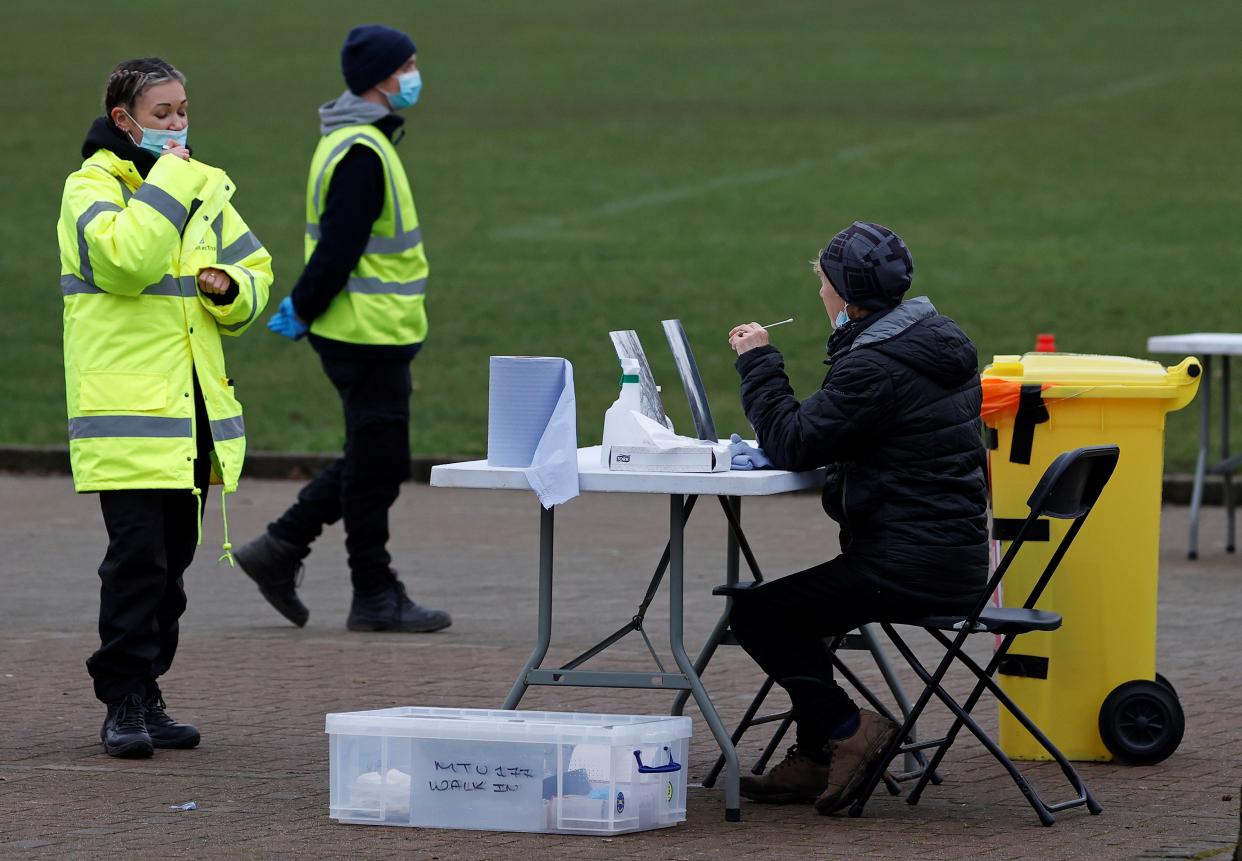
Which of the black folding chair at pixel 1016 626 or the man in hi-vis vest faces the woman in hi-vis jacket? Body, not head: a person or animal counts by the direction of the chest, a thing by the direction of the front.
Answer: the black folding chair

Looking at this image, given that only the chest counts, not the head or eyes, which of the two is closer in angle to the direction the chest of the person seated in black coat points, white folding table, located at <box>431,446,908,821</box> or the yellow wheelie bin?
the white folding table

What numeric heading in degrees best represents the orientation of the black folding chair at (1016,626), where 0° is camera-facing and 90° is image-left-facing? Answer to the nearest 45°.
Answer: approximately 90°

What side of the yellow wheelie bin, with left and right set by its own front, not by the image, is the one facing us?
left

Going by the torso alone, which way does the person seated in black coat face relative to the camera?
to the viewer's left

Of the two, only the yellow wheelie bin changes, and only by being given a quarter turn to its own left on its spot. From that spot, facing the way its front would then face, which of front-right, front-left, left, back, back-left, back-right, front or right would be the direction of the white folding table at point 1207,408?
back

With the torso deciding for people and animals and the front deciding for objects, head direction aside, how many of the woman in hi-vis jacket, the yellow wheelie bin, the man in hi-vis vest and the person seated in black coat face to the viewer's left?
2

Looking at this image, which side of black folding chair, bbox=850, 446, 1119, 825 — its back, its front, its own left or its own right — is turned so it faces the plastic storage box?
front

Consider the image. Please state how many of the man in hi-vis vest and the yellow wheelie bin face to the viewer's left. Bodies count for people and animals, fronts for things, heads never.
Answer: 1

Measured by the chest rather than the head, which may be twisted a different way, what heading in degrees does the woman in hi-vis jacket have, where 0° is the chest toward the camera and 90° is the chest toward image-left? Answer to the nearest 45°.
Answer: approximately 315°

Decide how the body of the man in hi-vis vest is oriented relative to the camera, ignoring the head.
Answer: to the viewer's right

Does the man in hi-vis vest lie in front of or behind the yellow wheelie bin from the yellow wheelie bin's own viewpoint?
in front

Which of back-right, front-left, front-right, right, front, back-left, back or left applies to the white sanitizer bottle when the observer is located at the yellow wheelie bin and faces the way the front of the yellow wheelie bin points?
front-left

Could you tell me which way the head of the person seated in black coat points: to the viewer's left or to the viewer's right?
to the viewer's left

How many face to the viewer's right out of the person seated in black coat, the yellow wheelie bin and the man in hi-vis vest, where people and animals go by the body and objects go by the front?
1
